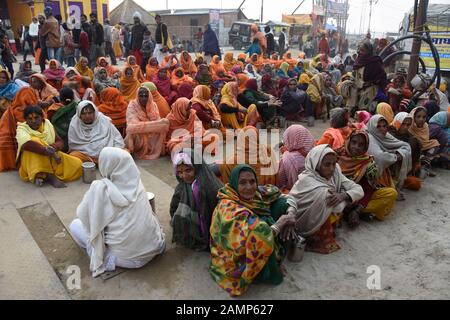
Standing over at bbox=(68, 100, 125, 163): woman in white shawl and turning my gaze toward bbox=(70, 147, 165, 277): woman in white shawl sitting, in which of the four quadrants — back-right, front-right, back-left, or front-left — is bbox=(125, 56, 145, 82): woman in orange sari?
back-left

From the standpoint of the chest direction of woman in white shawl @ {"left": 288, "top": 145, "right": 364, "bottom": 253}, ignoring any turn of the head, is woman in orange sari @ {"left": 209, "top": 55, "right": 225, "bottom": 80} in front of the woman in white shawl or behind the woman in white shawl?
behind

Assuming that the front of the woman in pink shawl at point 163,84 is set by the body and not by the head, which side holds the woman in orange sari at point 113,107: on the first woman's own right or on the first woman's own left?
on the first woman's own right

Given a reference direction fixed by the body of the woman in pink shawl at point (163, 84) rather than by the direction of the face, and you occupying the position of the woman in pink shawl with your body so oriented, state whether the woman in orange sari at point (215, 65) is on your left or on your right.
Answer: on your left

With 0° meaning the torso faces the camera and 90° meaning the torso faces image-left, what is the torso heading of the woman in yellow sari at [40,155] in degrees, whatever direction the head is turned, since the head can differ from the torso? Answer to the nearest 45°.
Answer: approximately 315°

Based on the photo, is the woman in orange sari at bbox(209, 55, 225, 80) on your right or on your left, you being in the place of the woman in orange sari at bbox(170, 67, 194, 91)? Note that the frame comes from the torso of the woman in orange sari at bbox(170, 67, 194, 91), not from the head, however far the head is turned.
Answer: on your left

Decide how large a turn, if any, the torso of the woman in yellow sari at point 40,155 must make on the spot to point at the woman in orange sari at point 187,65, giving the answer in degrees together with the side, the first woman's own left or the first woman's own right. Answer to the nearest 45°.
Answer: approximately 90° to the first woman's own left

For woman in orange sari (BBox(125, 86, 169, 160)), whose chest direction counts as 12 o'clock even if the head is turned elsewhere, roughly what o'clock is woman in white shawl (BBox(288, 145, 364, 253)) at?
The woman in white shawl is roughly at 11 o'clock from the woman in orange sari.

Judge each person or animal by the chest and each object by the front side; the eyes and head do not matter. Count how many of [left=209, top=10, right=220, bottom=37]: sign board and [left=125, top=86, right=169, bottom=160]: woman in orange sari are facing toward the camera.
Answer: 2

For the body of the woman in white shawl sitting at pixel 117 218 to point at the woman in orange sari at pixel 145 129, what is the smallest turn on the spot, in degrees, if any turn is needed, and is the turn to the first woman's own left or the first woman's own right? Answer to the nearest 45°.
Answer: approximately 45° to the first woman's own right

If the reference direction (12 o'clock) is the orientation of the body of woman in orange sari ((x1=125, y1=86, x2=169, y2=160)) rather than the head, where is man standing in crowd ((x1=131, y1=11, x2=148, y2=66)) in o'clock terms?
The man standing in crowd is roughly at 6 o'clock from the woman in orange sari.

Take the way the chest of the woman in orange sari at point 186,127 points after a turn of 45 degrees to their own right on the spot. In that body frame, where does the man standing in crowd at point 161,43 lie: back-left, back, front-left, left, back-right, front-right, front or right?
back

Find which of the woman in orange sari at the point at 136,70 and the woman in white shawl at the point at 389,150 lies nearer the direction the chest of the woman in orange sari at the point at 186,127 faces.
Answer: the woman in white shawl

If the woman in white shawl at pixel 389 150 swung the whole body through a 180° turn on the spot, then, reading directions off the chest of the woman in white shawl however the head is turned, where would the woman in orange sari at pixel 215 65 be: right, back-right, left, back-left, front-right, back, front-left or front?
front

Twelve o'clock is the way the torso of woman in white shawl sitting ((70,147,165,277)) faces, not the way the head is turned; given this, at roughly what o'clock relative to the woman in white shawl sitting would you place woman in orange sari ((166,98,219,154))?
The woman in orange sari is roughly at 2 o'clock from the woman in white shawl sitting.

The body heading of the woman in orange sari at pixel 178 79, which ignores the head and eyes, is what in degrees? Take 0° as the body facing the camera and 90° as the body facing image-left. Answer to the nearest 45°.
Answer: approximately 315°

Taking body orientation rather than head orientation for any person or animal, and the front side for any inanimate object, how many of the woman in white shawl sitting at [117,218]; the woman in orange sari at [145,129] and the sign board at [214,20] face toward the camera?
2
